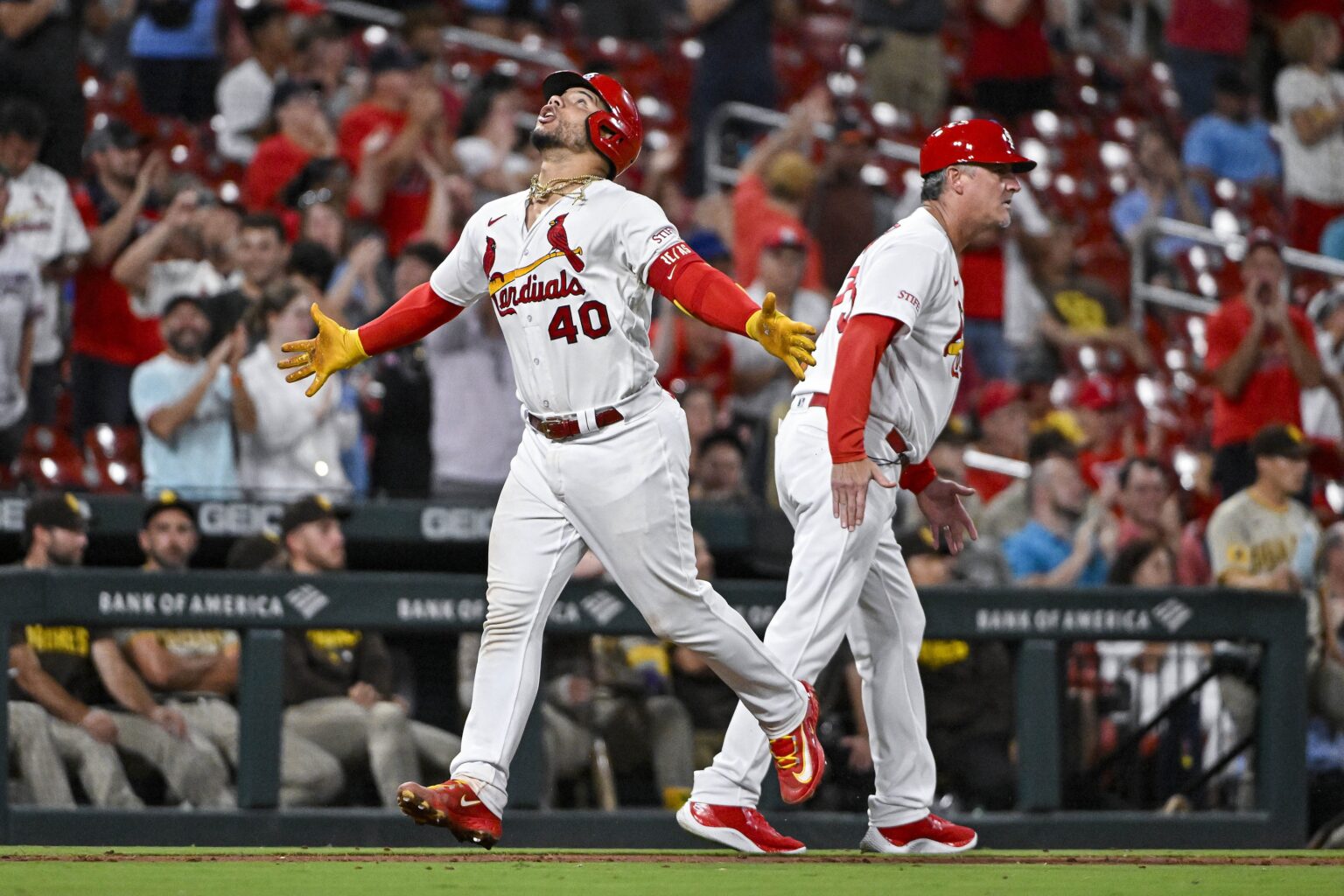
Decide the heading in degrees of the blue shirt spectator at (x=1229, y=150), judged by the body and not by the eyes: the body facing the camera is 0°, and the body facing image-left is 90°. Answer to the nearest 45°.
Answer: approximately 0°

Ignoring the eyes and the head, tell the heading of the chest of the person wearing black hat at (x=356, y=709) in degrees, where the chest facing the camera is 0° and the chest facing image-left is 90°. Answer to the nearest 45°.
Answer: approximately 315°

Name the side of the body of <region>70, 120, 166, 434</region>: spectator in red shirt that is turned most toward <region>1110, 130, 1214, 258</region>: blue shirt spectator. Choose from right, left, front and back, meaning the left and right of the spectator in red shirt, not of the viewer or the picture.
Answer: left

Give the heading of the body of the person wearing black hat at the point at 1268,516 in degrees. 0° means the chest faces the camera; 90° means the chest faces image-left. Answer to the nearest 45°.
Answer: approximately 315°

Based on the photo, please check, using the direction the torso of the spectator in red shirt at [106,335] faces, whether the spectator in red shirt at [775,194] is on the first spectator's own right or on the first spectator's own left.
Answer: on the first spectator's own left

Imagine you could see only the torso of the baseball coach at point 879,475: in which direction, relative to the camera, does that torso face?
to the viewer's right

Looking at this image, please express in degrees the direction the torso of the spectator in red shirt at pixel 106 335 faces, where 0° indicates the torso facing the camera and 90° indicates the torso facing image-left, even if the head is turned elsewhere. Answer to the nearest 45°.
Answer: approximately 315°

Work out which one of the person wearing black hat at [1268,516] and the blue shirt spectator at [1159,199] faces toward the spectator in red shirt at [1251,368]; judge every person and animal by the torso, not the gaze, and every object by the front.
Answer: the blue shirt spectator

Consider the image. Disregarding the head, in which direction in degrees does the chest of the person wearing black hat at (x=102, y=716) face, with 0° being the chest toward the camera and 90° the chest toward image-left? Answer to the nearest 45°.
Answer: approximately 315°

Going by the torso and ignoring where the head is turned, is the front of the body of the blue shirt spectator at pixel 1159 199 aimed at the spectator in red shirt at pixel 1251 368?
yes
